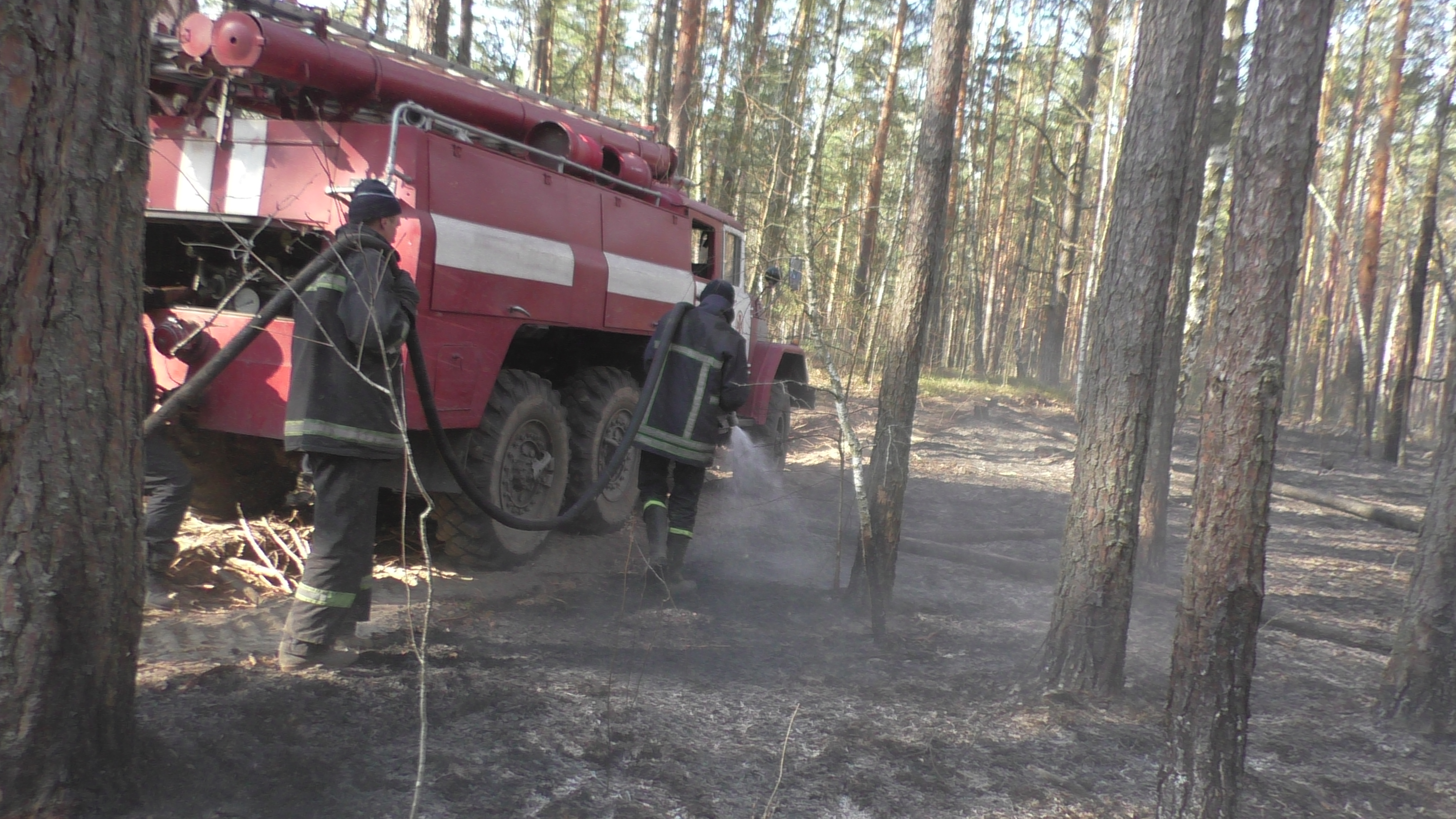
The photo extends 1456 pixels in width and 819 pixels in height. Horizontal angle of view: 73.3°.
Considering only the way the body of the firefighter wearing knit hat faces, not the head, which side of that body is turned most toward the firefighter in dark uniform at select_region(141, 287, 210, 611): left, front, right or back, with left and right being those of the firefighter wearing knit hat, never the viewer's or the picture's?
left

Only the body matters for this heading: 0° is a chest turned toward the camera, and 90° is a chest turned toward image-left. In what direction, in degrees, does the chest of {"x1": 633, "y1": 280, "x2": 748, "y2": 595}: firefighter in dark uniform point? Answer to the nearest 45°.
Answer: approximately 225°

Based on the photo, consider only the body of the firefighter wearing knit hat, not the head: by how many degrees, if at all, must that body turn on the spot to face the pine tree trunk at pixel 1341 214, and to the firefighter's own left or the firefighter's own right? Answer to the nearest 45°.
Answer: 0° — they already face it

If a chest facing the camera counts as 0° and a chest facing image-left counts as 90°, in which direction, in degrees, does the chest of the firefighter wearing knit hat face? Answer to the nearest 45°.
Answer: approximately 225°

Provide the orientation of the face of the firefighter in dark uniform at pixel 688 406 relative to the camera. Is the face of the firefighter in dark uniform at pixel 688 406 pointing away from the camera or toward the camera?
away from the camera

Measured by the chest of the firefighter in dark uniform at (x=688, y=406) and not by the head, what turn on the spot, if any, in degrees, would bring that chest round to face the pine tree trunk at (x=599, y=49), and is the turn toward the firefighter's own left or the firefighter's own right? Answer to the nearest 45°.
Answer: approximately 45° to the firefighter's own left

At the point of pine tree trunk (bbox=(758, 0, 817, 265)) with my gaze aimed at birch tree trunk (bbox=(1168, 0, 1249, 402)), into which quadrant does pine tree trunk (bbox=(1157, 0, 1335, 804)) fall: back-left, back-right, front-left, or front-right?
front-right

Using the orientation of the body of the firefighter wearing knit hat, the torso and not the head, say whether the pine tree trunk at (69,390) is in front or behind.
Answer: behind
